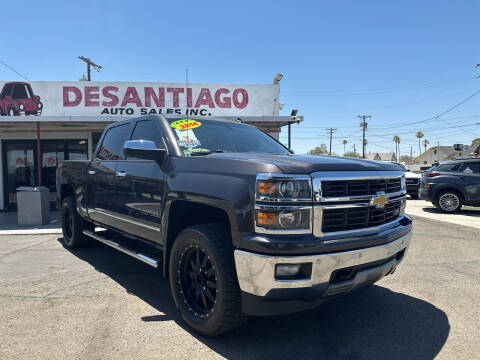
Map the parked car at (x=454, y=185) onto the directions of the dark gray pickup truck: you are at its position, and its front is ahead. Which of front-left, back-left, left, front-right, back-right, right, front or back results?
left

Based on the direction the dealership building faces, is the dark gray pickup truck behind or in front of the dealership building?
in front

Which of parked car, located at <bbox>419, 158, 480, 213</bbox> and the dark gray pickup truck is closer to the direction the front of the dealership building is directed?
the dark gray pickup truck

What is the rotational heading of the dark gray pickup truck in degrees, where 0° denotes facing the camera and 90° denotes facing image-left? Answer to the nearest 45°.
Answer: approximately 315°

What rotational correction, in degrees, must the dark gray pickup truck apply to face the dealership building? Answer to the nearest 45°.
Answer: approximately 180°

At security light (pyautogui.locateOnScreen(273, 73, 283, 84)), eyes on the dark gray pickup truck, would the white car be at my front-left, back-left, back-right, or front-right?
back-left
